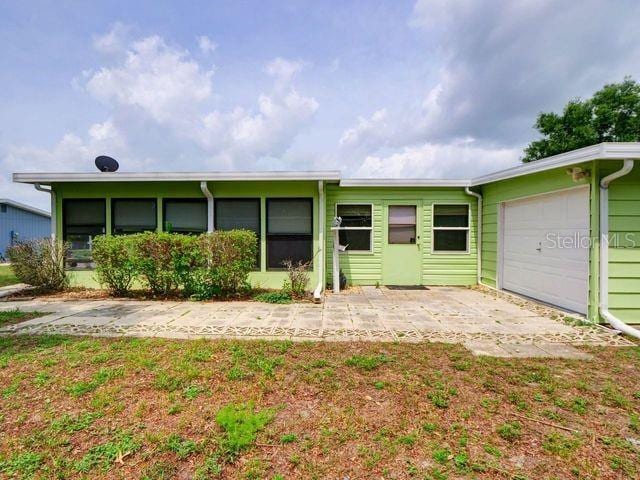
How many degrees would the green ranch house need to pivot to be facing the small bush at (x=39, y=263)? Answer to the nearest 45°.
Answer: approximately 90° to its right

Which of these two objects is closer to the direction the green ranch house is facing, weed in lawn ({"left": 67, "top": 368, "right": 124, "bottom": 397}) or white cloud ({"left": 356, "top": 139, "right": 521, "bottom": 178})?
the weed in lawn

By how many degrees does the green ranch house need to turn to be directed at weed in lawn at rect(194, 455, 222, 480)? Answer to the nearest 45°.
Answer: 0° — it already faces it

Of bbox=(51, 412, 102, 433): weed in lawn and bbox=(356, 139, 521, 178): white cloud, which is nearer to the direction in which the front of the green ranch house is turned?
the weed in lawn

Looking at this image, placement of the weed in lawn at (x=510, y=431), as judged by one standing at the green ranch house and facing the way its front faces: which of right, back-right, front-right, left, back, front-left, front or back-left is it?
front

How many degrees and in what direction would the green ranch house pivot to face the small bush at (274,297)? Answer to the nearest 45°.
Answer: approximately 45° to its right

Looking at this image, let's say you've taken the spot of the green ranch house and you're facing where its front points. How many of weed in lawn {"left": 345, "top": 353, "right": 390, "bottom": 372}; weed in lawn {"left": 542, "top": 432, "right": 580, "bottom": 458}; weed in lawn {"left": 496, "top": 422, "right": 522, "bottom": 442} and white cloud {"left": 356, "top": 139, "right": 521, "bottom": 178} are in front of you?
3

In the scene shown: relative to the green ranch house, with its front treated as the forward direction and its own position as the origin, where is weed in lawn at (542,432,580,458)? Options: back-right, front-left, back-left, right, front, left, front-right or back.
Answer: front

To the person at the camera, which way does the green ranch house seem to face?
facing the viewer

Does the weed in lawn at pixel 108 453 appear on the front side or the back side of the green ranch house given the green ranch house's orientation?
on the front side

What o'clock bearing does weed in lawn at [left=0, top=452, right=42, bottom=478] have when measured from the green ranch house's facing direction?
The weed in lawn is roughly at 1 o'clock from the green ranch house.

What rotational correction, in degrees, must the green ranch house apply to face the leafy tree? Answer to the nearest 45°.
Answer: approximately 135° to its left

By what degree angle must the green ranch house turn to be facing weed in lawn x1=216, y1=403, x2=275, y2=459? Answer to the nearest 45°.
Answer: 0° — it already faces it

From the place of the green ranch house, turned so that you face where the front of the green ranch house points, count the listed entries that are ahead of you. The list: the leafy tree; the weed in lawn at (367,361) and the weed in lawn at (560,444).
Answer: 2

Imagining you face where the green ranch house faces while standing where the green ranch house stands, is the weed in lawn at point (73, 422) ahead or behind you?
ahead

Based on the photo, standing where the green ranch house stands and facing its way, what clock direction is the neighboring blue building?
The neighboring blue building is roughly at 4 o'clock from the green ranch house.

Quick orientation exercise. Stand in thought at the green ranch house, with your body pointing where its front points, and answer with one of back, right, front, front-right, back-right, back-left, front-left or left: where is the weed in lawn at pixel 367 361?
front
